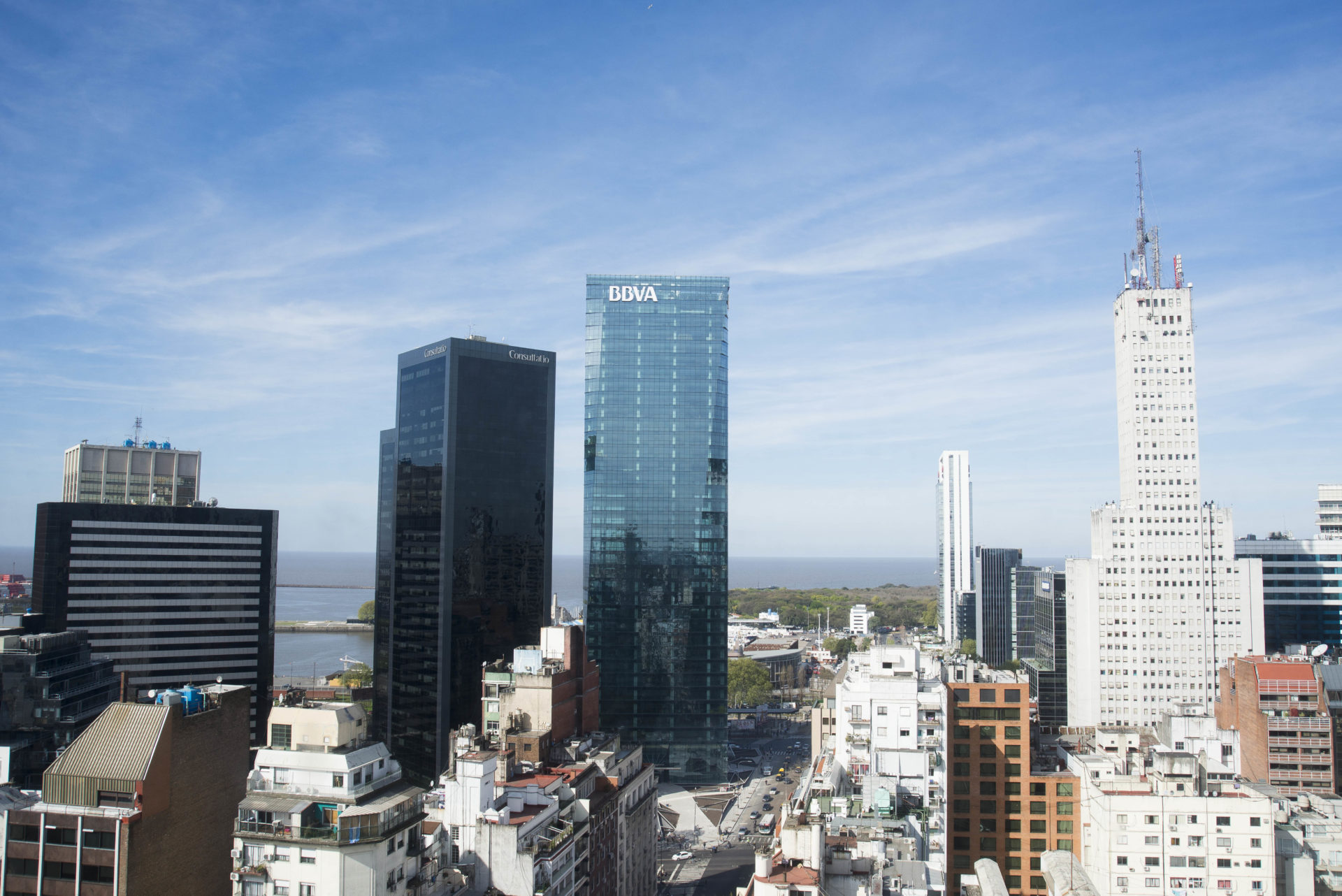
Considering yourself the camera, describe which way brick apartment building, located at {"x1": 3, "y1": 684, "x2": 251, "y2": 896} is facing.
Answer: facing the viewer and to the left of the viewer

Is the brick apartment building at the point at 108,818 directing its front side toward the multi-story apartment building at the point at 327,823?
no
